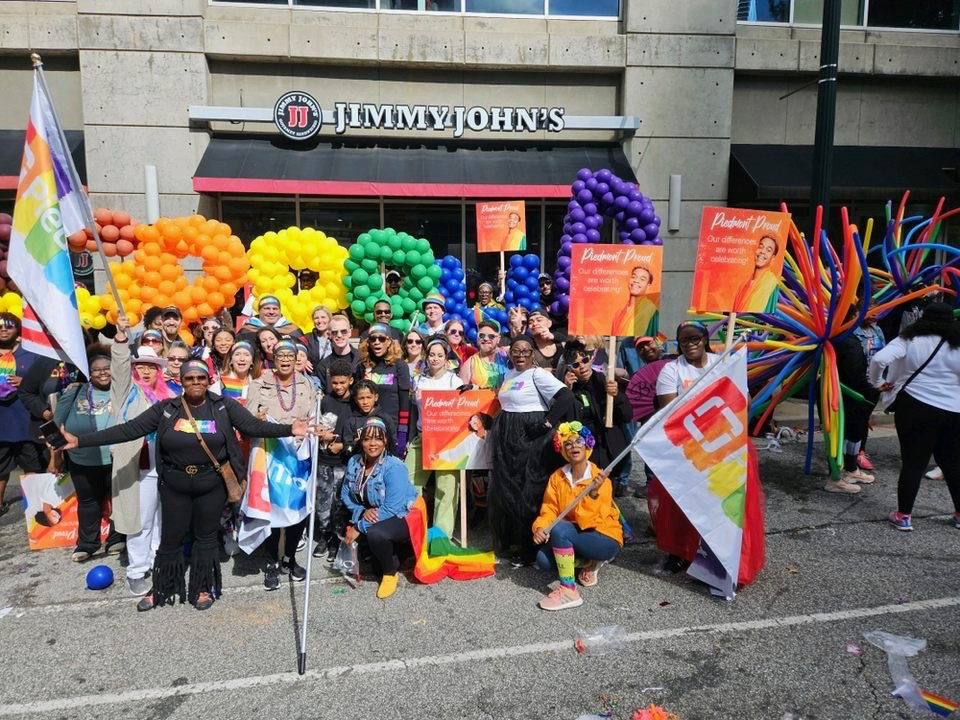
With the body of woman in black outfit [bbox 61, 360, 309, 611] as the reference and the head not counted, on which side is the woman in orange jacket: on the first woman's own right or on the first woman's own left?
on the first woman's own left

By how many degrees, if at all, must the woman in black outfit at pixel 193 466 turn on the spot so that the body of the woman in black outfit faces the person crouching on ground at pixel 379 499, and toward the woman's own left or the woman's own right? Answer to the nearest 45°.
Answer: approximately 90° to the woman's own left

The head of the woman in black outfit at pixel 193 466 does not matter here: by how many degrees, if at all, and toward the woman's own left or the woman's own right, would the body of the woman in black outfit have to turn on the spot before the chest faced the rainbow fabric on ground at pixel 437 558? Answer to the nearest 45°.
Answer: approximately 90° to the woman's own left

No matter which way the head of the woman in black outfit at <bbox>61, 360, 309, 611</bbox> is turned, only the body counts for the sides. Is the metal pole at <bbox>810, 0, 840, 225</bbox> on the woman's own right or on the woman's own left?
on the woman's own left

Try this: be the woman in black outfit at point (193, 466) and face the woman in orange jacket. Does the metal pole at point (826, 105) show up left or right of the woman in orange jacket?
left

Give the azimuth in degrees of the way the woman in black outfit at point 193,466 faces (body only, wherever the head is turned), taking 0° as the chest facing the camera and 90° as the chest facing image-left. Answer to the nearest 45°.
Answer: approximately 0°
